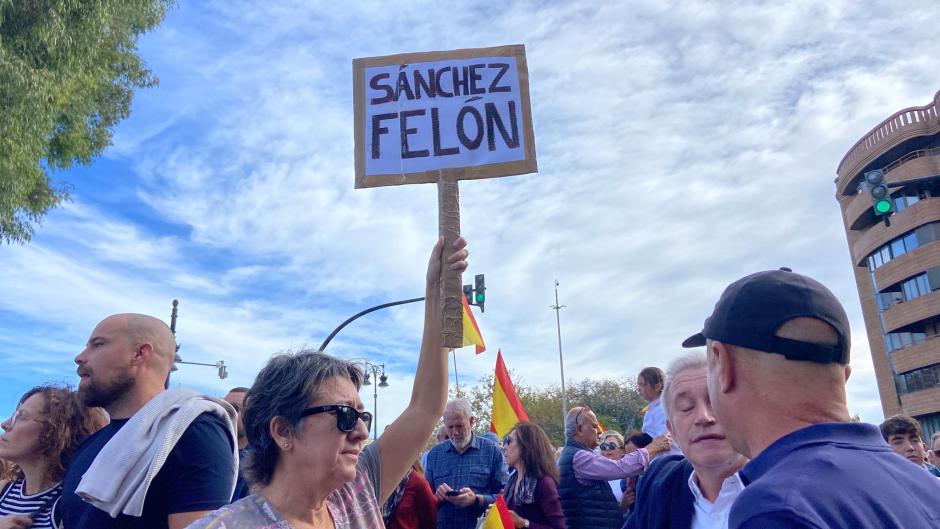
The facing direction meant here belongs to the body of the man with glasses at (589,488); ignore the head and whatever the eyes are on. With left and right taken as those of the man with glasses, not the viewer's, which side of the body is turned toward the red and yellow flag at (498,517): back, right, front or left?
back

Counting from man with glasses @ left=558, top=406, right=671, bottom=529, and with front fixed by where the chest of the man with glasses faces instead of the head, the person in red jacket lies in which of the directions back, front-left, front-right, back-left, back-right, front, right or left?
back-right

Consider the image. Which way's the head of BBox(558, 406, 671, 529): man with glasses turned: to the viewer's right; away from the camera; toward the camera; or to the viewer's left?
to the viewer's right

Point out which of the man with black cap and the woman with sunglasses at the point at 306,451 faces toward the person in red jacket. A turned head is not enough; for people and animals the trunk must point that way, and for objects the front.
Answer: the man with black cap

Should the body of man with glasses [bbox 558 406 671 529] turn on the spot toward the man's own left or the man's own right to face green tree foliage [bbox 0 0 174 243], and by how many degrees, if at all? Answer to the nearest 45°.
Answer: approximately 180°

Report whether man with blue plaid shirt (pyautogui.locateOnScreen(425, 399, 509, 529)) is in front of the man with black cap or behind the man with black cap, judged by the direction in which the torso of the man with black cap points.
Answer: in front

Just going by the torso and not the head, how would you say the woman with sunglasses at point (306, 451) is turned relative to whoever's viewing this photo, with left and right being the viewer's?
facing the viewer and to the right of the viewer

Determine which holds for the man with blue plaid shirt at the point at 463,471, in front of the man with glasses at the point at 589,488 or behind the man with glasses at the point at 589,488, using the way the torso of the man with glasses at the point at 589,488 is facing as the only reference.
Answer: behind

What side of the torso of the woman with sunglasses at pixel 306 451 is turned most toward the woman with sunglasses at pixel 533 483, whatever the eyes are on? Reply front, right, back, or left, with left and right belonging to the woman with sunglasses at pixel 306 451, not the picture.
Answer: left

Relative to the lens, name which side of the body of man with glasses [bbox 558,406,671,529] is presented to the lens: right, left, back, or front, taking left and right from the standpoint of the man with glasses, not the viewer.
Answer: right

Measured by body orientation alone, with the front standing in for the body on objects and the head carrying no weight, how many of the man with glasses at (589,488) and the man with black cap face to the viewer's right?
1

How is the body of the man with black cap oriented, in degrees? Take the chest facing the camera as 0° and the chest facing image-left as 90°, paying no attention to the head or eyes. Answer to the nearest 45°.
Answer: approximately 135°
